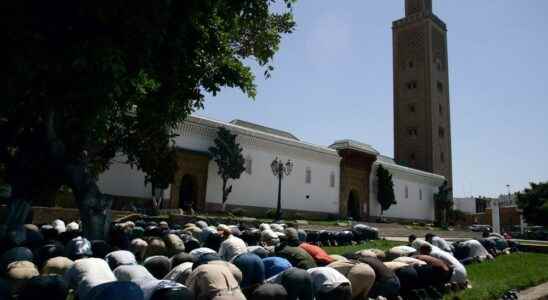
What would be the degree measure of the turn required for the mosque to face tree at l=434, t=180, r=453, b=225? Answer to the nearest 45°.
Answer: approximately 90° to its left

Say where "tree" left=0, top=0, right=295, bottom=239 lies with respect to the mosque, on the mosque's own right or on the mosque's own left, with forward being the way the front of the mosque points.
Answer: on the mosque's own right

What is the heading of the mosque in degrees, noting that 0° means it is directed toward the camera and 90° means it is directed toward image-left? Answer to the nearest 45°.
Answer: approximately 315°

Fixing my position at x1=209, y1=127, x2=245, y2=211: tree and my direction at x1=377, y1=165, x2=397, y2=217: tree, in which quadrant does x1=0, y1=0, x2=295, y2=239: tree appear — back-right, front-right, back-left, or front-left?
back-right

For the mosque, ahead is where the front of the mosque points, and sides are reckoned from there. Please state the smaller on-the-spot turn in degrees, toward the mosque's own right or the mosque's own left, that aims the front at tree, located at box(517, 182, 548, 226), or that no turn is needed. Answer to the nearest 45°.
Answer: approximately 90° to the mosque's own left
